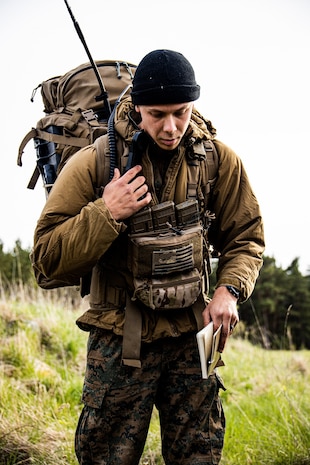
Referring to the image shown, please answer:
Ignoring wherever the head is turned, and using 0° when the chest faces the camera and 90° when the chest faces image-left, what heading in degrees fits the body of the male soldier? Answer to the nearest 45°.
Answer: approximately 0°
